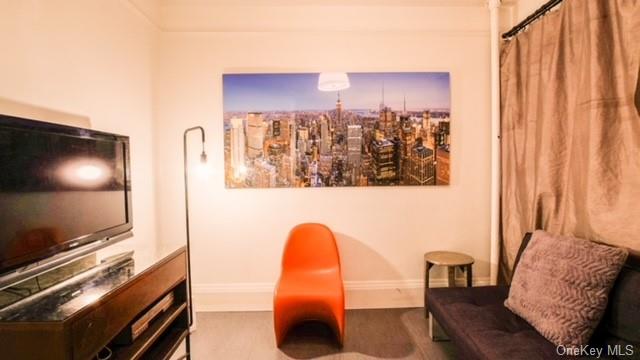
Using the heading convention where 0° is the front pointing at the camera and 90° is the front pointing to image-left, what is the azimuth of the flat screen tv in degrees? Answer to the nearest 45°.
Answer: approximately 315°

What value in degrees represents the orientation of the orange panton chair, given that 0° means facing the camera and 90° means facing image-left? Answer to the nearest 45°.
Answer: approximately 0°

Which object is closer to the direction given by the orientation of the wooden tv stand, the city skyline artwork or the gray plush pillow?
the gray plush pillow

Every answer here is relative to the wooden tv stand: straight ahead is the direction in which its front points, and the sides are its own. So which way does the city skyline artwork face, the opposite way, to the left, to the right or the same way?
to the right

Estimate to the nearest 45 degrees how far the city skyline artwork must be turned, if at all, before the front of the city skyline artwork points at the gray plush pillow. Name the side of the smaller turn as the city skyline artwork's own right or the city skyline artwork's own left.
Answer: approximately 45° to the city skyline artwork's own left

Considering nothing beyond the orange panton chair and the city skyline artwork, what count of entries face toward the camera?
2

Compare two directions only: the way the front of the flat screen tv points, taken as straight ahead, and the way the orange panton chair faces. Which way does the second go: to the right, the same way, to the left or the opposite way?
to the right
